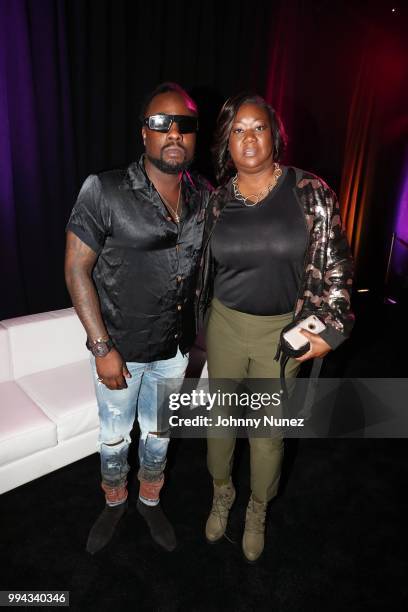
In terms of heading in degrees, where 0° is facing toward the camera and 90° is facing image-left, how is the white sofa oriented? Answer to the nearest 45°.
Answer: approximately 315°

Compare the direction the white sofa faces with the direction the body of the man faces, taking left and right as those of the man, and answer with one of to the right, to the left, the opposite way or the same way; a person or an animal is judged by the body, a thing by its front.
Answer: the same way

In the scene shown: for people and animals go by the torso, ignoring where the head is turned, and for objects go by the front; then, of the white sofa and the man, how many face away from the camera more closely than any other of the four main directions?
0

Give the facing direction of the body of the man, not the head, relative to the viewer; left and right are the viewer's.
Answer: facing the viewer and to the right of the viewer

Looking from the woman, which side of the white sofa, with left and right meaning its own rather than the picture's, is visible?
front

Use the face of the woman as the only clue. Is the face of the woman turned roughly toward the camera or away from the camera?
toward the camera

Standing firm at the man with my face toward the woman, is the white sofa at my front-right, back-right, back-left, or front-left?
back-left

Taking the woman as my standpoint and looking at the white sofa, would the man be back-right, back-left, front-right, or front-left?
front-left
